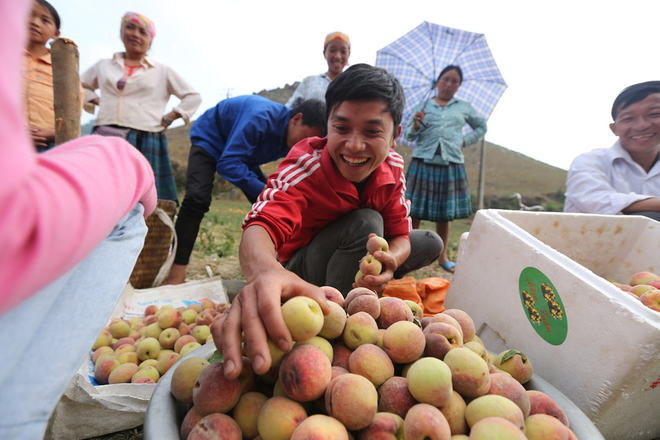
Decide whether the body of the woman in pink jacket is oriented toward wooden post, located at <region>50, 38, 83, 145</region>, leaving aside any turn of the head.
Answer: no

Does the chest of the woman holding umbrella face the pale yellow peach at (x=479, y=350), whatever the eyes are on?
yes

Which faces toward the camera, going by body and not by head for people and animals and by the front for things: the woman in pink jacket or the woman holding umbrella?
the woman holding umbrella

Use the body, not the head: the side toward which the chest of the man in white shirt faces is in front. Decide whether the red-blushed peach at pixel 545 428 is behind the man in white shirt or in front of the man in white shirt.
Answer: in front

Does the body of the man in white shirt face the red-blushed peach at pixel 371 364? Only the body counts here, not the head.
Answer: yes

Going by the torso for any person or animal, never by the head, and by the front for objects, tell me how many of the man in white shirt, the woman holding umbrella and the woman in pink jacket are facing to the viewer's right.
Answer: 1

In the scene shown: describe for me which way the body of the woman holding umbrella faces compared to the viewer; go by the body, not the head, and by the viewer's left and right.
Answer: facing the viewer

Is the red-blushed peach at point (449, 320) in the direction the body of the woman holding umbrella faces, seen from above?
yes

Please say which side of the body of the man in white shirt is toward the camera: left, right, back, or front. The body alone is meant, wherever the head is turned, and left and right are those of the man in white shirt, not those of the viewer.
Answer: front

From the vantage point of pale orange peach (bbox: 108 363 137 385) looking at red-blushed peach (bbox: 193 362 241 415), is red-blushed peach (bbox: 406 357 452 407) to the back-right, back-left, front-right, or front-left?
front-left

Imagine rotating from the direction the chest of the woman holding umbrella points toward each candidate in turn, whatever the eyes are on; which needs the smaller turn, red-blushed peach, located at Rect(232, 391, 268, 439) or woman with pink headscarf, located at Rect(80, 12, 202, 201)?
the red-blushed peach

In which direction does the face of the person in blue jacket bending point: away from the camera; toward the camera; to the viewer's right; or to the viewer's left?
to the viewer's right

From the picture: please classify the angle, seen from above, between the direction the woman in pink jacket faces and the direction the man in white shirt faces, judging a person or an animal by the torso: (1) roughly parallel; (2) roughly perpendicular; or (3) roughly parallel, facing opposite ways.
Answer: roughly parallel, facing opposite ways

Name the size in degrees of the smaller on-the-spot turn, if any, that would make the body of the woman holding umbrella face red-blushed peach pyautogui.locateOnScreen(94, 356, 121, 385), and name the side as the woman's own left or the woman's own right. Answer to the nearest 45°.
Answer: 0° — they already face it

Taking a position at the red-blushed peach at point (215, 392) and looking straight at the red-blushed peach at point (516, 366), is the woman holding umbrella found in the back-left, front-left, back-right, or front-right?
front-left

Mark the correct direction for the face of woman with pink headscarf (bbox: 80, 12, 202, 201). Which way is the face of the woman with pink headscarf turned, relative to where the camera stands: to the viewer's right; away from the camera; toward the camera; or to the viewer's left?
toward the camera

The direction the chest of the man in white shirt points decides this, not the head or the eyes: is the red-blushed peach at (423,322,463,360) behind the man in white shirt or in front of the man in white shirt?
in front

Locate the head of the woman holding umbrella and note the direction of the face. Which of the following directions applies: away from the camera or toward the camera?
toward the camera

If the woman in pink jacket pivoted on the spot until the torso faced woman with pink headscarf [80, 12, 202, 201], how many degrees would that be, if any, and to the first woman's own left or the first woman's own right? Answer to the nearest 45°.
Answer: approximately 90° to the first woman's own left

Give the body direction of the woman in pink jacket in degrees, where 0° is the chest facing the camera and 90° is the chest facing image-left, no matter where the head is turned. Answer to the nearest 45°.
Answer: approximately 270°
